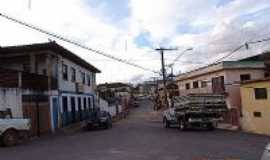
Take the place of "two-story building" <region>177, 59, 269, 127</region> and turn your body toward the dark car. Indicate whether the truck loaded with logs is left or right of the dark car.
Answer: left

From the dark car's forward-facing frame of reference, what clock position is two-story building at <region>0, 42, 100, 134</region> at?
The two-story building is roughly at 1 o'clock from the dark car.

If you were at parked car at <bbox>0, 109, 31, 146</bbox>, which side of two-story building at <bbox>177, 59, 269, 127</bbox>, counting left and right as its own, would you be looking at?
front

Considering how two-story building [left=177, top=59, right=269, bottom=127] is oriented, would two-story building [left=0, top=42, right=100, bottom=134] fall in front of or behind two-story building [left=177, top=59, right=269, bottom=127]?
in front

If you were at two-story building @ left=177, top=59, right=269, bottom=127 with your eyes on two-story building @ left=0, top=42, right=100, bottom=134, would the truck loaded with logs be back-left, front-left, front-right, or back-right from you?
front-left

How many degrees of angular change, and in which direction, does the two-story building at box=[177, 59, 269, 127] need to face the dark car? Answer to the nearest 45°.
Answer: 0° — it already faces it

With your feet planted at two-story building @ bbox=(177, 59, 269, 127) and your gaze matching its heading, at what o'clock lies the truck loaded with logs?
The truck loaded with logs is roughly at 11 o'clock from the two-story building.

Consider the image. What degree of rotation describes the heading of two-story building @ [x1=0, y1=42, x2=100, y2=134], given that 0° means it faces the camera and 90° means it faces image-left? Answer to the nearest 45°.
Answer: approximately 315°

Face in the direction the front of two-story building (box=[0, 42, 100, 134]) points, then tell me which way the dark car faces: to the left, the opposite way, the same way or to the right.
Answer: to the right

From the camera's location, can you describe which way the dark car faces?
facing the viewer and to the left of the viewer
